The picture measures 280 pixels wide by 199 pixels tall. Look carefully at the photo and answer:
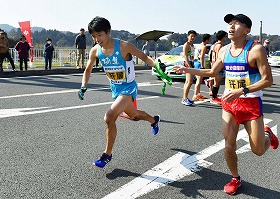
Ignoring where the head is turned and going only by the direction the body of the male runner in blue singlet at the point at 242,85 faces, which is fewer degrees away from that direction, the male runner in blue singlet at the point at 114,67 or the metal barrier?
the male runner in blue singlet

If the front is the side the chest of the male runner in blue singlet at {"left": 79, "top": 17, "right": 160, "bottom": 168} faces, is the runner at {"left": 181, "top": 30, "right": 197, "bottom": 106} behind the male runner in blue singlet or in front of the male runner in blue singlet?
behind

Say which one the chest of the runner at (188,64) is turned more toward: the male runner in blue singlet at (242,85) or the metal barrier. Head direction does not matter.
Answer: the male runner in blue singlet

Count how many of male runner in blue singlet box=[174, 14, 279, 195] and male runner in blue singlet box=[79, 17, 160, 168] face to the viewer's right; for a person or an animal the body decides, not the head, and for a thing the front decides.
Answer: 0

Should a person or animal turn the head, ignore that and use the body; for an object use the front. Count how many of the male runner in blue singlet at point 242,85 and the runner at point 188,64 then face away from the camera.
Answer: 0

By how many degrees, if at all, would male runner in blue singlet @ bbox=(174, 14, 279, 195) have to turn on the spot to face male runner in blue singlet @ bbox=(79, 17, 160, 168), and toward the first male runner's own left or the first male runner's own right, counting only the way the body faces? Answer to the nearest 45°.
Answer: approximately 45° to the first male runner's own right

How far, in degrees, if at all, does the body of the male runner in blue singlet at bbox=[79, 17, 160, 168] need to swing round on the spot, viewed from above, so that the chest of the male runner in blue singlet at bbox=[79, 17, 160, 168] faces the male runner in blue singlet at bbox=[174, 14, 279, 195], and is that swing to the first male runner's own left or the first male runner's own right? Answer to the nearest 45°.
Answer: approximately 90° to the first male runner's own left

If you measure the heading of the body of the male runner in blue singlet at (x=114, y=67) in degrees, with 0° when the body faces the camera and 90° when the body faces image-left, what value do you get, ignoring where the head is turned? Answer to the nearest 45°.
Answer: approximately 45°

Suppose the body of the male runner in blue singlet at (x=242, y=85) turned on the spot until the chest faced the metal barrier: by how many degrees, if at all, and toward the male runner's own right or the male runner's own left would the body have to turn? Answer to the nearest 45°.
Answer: approximately 90° to the male runner's own right
